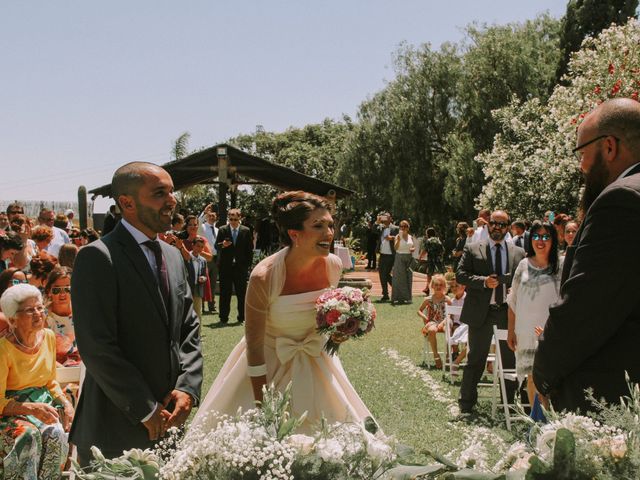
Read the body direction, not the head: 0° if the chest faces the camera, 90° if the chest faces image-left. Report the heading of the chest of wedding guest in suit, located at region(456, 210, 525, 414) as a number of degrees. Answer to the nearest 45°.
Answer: approximately 0°

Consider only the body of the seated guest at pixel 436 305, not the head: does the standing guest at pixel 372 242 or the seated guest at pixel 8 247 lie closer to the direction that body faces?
the seated guest

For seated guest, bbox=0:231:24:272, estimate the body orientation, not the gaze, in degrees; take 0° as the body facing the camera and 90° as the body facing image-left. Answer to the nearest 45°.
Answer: approximately 315°

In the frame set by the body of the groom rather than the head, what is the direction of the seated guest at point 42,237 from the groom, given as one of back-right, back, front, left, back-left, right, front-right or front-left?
back-left

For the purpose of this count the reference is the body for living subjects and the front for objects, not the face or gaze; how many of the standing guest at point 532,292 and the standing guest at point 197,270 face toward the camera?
2

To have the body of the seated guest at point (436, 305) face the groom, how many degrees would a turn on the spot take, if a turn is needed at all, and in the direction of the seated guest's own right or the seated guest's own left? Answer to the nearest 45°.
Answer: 0° — they already face them

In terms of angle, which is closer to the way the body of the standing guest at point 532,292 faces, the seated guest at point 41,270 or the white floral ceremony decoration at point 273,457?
the white floral ceremony decoration

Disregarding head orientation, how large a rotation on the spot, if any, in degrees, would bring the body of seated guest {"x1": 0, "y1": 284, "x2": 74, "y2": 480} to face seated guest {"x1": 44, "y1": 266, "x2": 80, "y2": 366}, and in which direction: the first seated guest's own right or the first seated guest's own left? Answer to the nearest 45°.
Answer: approximately 135° to the first seated guest's own left

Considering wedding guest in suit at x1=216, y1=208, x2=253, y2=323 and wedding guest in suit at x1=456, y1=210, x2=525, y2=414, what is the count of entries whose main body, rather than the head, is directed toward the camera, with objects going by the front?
2

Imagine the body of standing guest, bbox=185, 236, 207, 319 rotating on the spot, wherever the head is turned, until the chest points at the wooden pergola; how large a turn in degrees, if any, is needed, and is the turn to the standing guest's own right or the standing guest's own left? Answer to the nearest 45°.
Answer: approximately 180°

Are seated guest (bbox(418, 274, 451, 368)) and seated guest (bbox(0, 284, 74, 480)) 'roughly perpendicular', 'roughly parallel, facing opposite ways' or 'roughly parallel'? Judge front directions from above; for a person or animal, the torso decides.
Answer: roughly perpendicular
